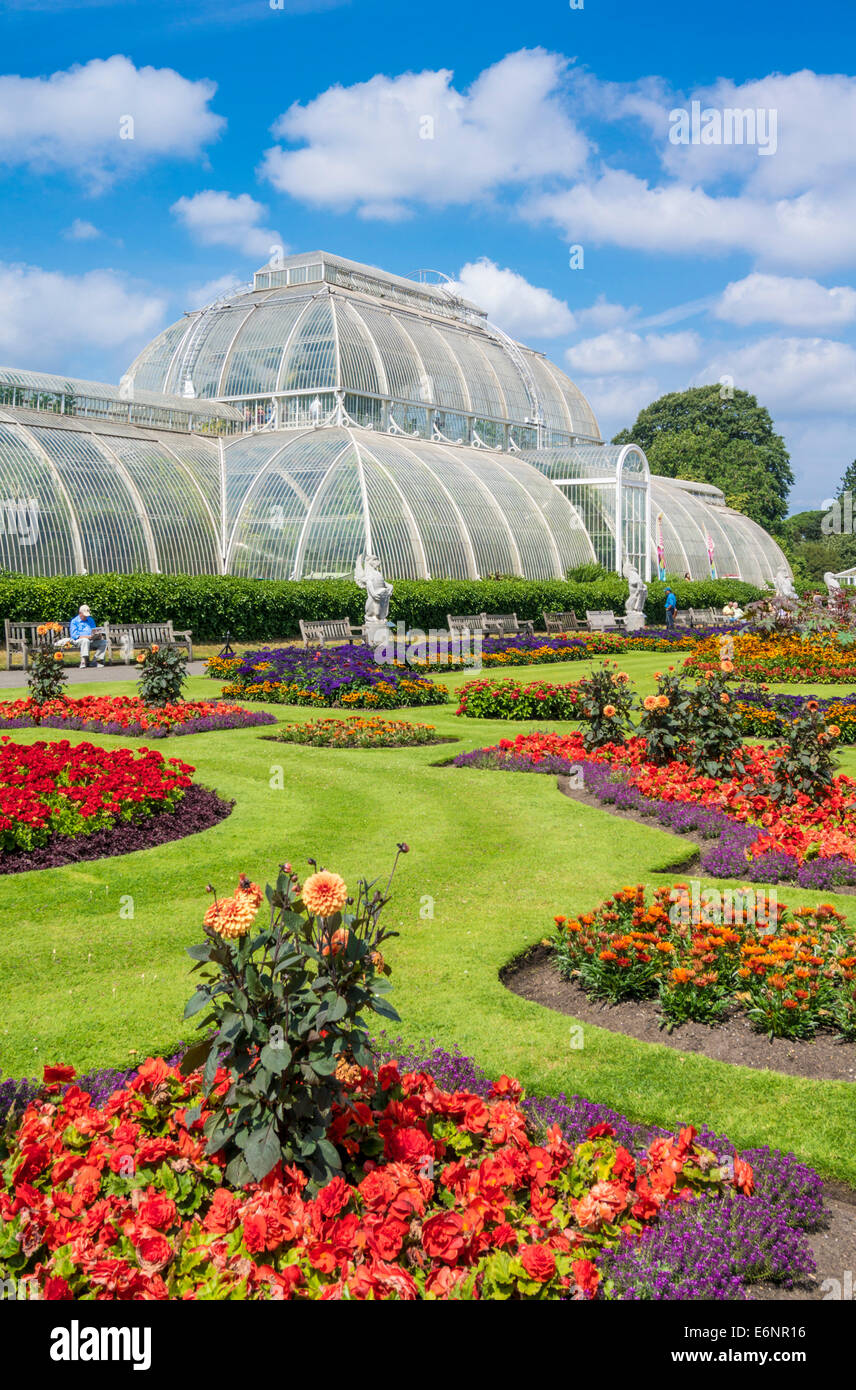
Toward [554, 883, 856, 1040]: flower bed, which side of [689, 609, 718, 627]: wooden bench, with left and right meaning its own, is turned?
front

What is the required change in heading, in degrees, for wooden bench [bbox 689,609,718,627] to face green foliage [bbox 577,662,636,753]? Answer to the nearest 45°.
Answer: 0° — it already faces it

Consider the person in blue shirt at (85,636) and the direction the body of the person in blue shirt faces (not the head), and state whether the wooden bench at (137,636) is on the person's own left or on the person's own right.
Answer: on the person's own left

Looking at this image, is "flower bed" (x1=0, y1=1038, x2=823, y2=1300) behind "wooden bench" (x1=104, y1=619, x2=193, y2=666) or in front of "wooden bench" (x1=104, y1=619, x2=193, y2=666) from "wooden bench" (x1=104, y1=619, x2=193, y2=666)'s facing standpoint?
in front

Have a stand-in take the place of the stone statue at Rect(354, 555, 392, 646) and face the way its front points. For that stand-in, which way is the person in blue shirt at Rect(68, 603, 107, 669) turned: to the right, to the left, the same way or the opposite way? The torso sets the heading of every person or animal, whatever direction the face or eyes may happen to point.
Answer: the same way

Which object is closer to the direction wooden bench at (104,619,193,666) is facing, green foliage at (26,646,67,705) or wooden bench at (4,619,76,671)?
the green foliage

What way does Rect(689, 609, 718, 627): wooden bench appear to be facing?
toward the camera

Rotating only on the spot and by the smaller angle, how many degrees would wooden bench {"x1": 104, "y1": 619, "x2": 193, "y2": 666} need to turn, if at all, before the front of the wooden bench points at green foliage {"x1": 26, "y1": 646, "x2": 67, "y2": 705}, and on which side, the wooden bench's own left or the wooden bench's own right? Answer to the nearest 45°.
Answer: approximately 45° to the wooden bench's own right

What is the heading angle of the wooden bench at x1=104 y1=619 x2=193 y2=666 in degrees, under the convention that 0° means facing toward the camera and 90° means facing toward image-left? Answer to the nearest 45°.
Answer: approximately 315°

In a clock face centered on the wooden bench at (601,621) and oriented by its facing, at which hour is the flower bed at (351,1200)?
The flower bed is roughly at 12 o'clock from the wooden bench.

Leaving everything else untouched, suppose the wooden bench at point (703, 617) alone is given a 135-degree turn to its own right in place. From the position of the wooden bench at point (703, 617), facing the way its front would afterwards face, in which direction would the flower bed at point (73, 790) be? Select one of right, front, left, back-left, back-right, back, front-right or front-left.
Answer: back-left

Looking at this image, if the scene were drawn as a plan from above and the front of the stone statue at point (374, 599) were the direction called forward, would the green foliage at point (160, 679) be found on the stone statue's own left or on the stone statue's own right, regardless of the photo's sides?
on the stone statue's own right

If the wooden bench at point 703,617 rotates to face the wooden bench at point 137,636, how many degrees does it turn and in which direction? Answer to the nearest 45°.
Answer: approximately 45° to its right

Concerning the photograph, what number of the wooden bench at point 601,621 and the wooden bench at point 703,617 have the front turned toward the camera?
2

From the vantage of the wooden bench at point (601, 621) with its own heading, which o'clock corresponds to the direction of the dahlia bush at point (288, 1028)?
The dahlia bush is roughly at 12 o'clock from the wooden bench.

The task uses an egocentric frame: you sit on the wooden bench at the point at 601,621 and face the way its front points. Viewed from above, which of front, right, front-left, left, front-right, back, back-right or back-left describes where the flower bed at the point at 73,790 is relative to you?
front
